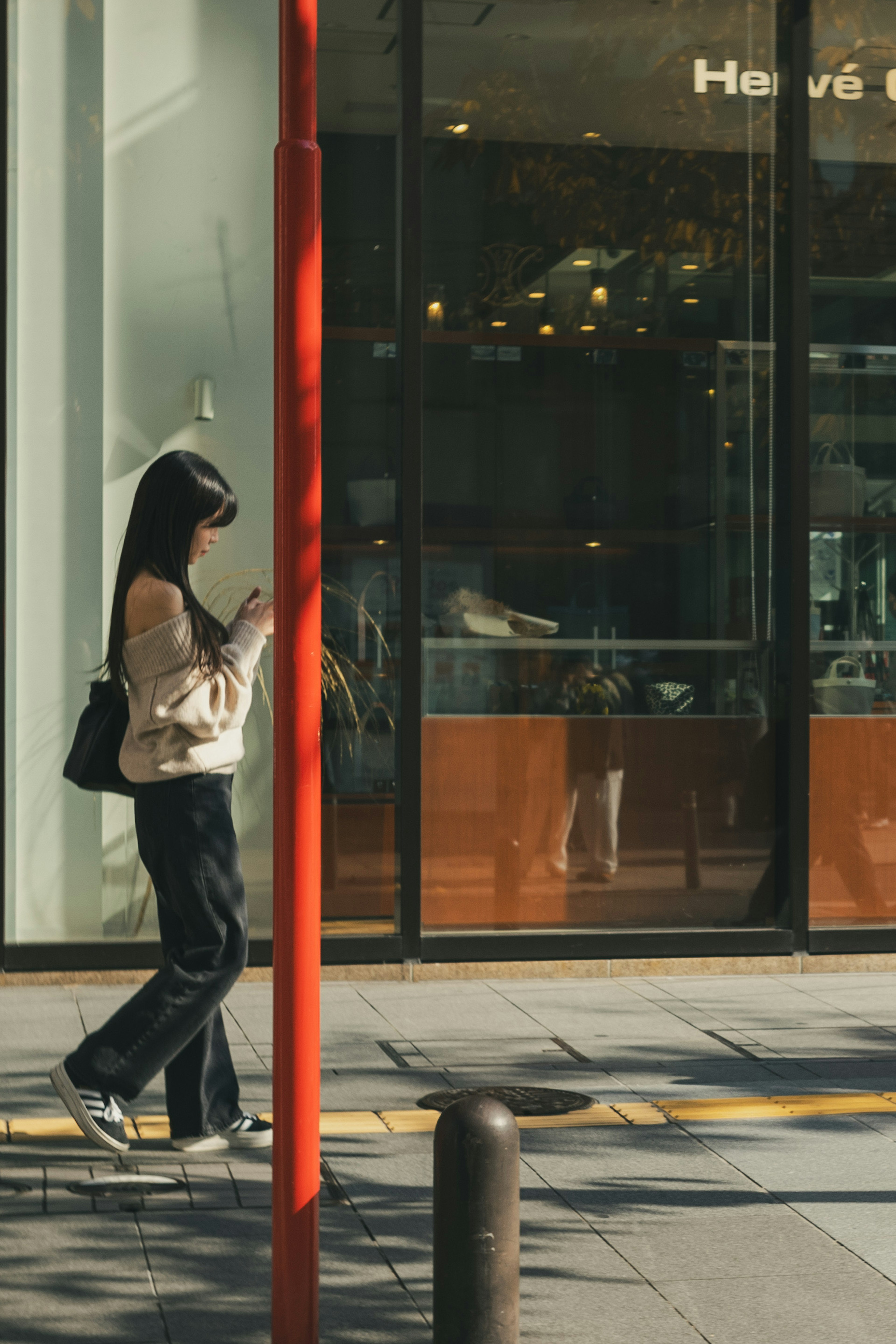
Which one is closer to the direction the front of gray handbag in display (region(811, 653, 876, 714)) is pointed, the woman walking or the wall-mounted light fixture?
the woman walking

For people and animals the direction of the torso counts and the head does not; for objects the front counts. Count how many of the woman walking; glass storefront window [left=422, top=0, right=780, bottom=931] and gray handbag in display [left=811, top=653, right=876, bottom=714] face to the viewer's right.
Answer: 1

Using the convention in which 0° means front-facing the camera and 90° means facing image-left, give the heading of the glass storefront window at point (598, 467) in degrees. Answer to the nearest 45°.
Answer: approximately 0°

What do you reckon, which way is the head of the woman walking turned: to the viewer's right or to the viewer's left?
to the viewer's right

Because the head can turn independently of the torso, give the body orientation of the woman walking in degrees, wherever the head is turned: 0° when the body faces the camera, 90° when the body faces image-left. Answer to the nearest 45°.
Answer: approximately 270°

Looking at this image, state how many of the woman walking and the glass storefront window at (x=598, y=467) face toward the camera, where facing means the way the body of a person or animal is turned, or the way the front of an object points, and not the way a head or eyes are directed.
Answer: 1

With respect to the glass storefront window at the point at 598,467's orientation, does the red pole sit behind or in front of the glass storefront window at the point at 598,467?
in front

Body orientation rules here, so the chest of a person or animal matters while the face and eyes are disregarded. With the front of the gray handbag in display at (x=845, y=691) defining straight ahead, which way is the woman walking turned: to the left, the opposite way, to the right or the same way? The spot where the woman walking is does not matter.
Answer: to the left

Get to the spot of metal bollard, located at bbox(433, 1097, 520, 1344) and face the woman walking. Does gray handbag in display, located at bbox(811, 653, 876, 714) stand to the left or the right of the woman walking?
right
